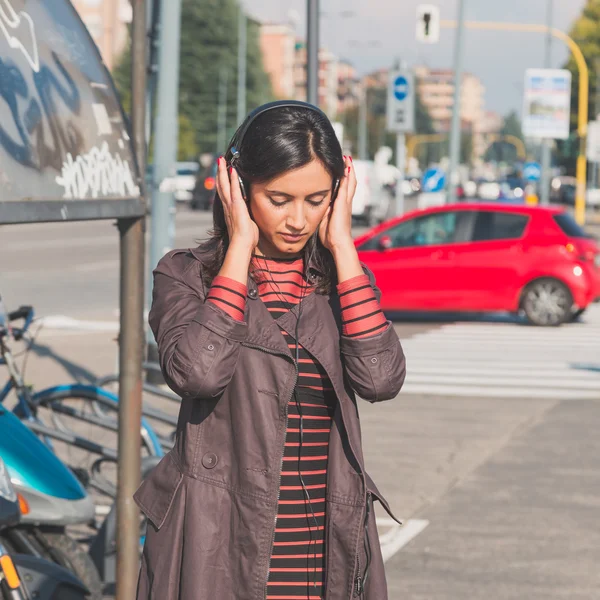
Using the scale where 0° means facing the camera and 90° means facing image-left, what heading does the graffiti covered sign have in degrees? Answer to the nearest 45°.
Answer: approximately 0°

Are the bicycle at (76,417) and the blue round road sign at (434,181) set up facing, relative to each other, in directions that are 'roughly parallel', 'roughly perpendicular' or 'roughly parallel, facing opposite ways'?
roughly perpendicular

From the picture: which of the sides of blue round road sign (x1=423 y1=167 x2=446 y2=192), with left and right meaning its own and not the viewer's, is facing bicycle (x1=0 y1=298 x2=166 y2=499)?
front

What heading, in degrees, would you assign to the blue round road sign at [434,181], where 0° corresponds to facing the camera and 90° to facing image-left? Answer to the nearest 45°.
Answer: approximately 0°

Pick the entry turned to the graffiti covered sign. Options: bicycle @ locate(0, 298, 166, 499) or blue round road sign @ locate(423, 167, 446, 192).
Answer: the blue round road sign
